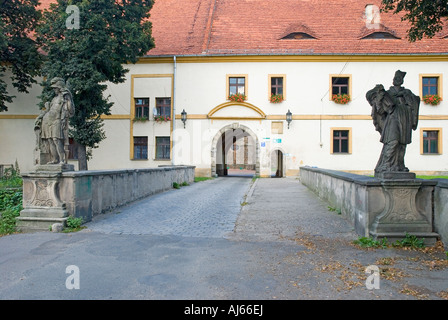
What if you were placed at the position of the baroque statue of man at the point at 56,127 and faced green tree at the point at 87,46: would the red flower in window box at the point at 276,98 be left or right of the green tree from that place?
right

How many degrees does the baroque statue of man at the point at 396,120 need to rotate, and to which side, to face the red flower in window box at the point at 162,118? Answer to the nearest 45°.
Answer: approximately 135° to its right

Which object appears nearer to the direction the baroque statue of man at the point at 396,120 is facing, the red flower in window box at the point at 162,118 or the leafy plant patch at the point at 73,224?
the leafy plant patch

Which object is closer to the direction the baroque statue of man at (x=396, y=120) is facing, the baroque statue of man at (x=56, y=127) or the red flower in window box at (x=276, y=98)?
the baroque statue of man

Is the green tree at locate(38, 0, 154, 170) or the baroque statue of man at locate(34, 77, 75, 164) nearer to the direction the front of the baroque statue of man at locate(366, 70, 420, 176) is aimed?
the baroque statue of man
